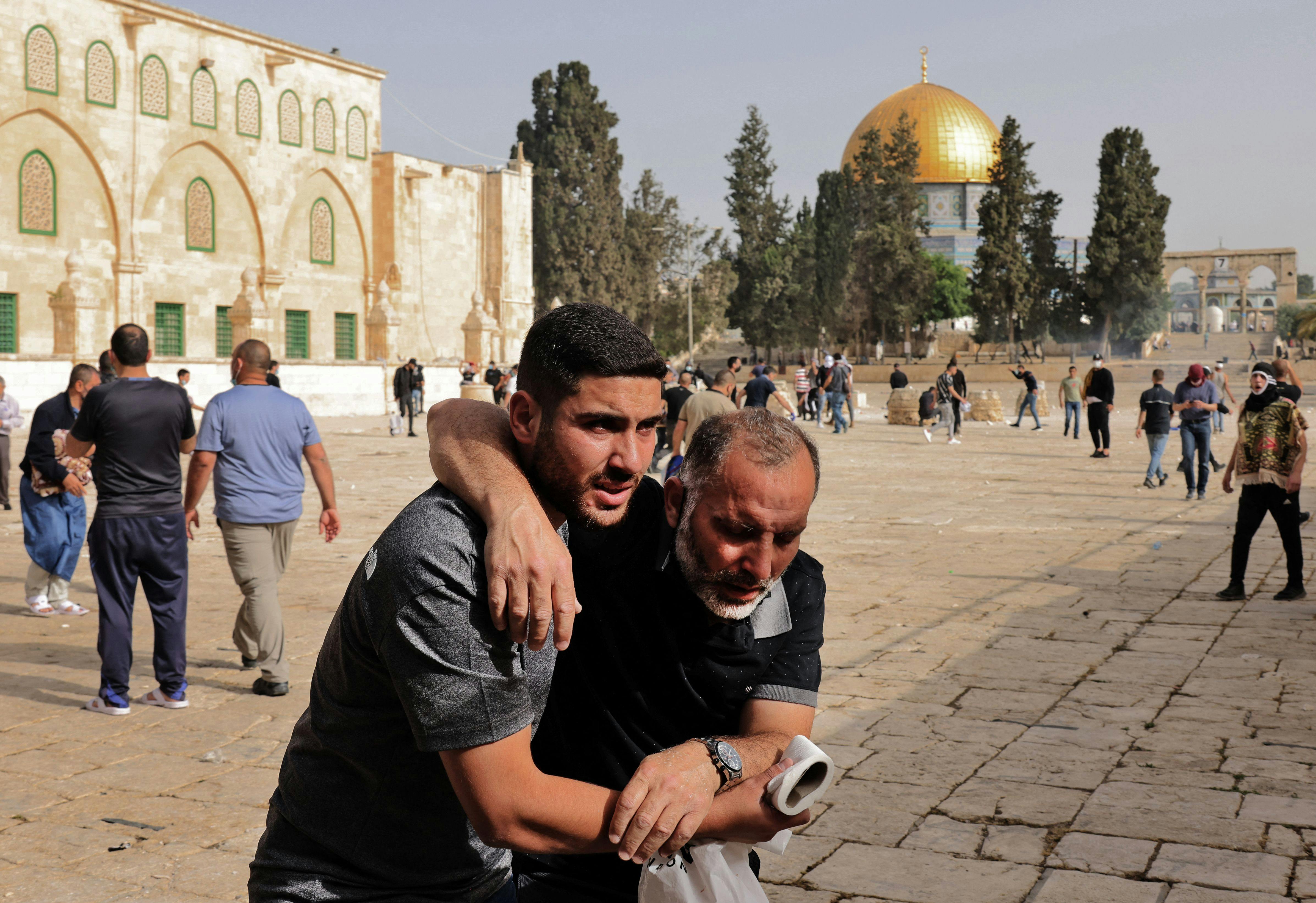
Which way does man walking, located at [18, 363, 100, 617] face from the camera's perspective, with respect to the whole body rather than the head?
to the viewer's right

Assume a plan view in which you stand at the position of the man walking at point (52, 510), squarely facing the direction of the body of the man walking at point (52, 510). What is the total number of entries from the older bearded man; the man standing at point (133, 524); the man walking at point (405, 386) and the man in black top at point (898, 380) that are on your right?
2

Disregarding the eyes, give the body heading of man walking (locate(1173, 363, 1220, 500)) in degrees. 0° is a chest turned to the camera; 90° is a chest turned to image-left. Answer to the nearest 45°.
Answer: approximately 0°

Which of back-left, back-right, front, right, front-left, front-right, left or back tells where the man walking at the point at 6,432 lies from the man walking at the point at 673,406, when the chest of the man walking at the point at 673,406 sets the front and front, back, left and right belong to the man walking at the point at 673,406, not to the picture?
back-left

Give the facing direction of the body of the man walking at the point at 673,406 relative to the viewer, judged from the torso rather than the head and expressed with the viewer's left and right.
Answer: facing away from the viewer and to the right of the viewer

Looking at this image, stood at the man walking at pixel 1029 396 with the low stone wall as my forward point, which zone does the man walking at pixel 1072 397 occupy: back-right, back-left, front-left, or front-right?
back-left

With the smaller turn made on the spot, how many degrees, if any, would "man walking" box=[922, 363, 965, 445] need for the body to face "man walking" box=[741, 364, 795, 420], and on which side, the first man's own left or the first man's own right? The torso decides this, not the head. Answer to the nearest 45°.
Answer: approximately 90° to the first man's own right

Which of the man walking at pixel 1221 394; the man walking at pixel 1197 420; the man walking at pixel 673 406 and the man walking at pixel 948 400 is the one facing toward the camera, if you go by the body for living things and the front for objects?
the man walking at pixel 1197 420

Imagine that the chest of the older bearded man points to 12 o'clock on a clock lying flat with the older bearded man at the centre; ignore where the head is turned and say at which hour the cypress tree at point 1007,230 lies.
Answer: The cypress tree is roughly at 8 o'clock from the older bearded man.

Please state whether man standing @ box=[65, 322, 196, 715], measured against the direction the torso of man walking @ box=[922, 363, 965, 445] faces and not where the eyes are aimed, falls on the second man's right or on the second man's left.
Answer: on the second man's right

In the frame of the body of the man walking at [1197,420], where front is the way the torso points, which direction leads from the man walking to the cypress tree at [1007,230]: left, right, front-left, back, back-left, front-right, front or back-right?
back

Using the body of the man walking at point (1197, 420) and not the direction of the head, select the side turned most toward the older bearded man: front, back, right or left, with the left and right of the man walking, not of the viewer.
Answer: front
